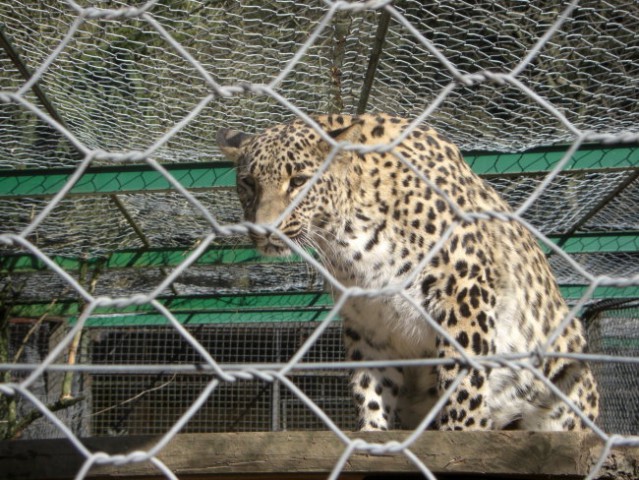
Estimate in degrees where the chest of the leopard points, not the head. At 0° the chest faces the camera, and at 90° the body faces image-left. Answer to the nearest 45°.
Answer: approximately 45°

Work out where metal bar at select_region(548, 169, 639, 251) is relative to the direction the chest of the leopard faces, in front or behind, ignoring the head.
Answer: behind

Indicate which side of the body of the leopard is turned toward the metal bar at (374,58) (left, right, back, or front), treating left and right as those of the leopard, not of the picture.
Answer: right
